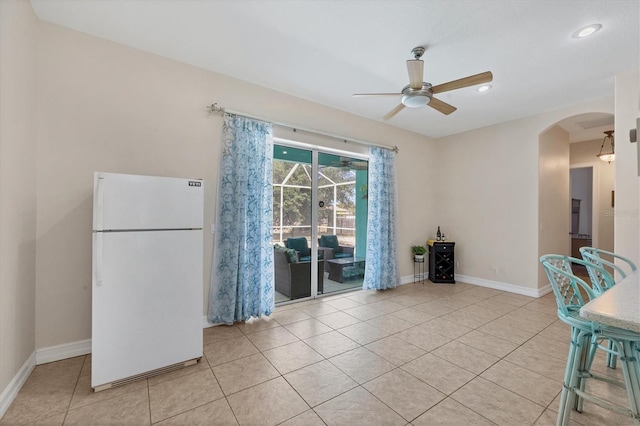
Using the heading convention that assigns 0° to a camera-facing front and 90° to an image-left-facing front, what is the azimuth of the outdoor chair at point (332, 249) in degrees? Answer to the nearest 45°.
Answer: approximately 315°

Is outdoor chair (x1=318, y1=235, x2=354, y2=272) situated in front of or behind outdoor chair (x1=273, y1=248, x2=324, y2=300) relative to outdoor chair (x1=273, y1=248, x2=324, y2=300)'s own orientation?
in front

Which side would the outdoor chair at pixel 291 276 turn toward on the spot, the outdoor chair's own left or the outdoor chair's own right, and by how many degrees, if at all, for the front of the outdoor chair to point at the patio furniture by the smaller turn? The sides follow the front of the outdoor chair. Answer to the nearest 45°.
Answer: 0° — it already faces it

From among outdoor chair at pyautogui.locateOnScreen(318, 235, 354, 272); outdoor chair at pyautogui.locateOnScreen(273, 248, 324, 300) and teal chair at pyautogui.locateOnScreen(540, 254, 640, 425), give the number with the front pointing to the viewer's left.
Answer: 0

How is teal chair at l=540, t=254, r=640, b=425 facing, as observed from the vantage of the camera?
facing the viewer and to the right of the viewer

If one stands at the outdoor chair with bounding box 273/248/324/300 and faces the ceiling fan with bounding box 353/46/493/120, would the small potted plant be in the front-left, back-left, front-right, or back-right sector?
front-left

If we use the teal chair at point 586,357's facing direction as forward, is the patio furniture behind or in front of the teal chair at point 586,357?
behind

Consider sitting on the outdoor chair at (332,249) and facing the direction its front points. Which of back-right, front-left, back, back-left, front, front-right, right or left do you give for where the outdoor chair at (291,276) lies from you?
right

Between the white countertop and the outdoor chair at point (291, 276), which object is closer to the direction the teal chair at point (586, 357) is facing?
the white countertop

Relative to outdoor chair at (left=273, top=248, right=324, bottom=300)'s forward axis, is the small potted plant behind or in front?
in front

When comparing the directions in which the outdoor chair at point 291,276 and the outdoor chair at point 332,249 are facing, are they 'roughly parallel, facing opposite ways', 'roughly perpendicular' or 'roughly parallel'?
roughly perpendicular

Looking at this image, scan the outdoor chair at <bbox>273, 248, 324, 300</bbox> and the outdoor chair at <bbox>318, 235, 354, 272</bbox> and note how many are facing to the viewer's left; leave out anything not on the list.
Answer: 0

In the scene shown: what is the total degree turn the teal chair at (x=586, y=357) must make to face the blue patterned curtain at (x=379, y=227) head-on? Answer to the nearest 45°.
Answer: approximately 180°

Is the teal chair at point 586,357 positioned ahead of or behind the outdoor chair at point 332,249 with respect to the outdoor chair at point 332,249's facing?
ahead
